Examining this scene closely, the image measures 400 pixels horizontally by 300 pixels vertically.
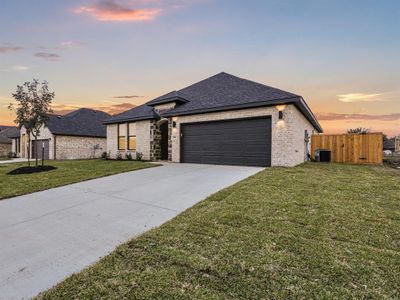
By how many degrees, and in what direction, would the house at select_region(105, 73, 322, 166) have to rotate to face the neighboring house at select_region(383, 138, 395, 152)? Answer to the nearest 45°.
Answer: approximately 180°

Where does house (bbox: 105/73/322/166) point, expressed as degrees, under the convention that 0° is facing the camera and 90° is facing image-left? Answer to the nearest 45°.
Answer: approximately 45°

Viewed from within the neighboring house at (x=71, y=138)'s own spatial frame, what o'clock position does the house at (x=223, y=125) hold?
The house is roughly at 10 o'clock from the neighboring house.

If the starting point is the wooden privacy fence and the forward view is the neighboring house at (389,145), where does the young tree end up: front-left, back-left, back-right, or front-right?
back-left

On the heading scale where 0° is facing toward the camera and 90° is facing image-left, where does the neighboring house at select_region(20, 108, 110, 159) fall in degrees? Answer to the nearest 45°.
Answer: approximately 45°

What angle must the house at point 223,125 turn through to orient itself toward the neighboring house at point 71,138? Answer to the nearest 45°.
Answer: approximately 90° to its right
